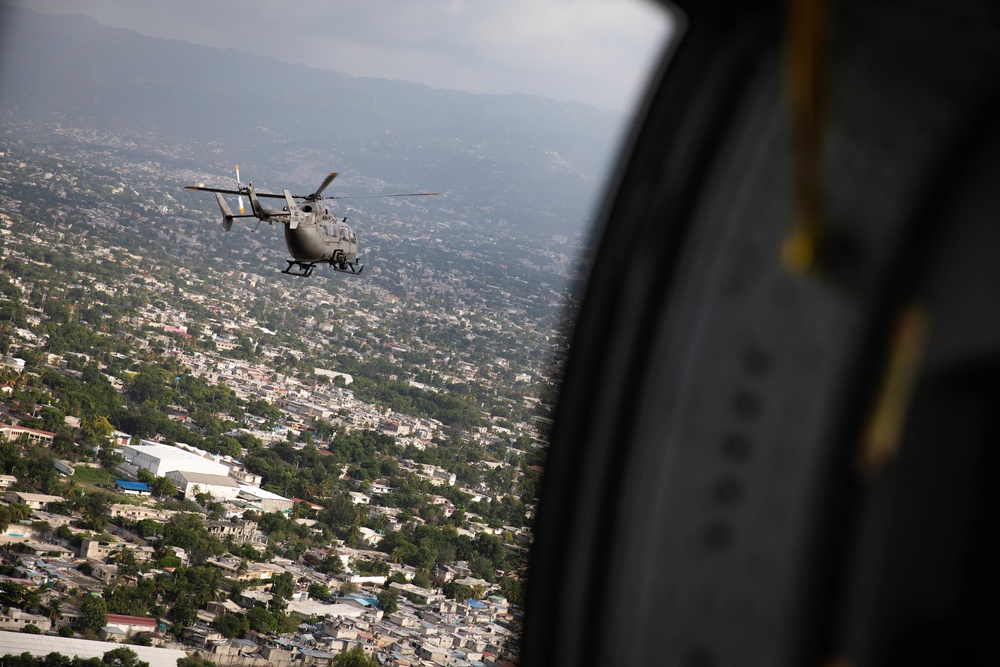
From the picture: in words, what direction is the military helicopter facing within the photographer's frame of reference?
facing away from the viewer and to the right of the viewer
